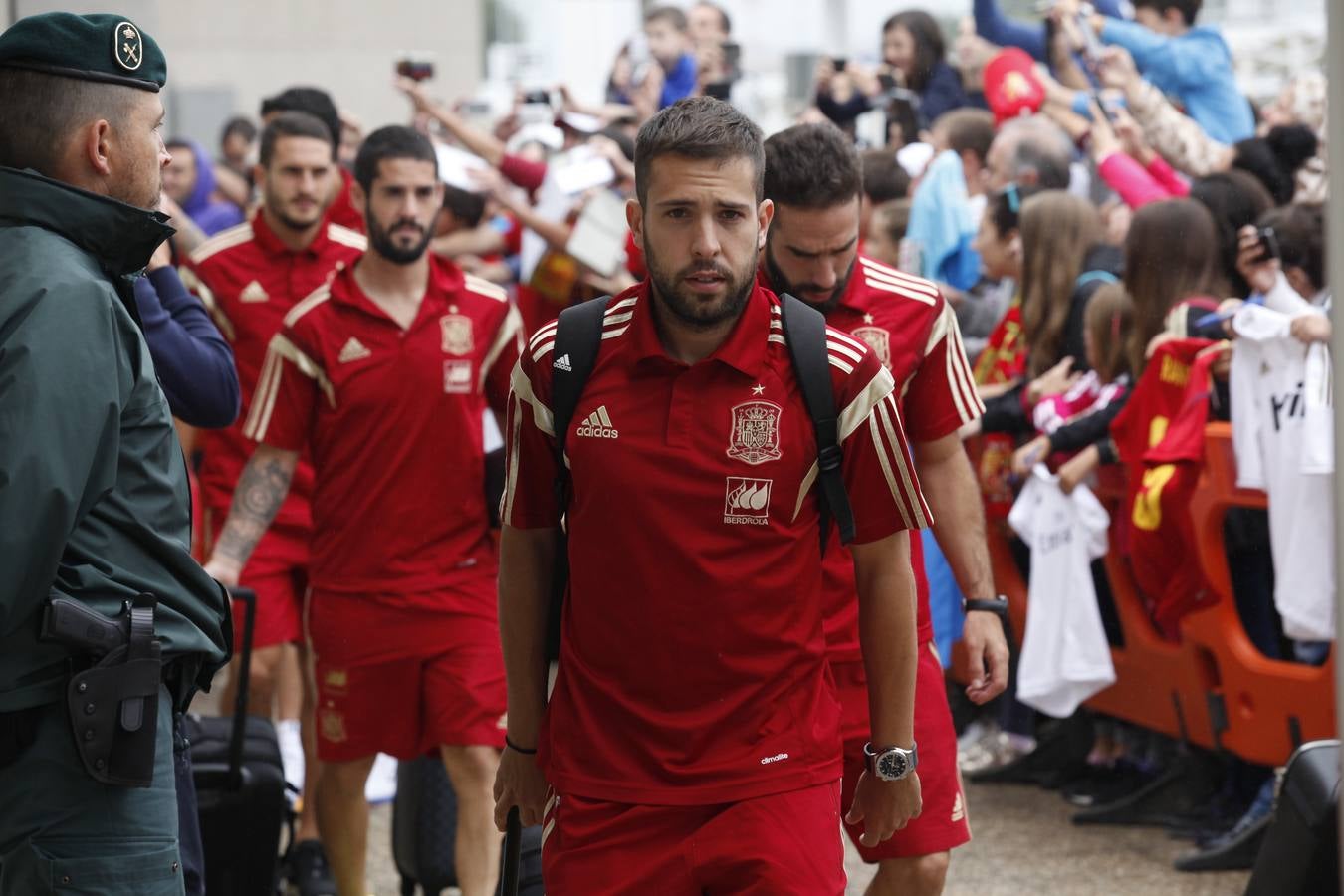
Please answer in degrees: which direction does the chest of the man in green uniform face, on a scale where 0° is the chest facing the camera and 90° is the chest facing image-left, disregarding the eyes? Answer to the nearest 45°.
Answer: approximately 270°

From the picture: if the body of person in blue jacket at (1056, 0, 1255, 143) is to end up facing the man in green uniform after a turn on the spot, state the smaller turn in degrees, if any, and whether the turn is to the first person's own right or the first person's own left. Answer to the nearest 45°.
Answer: approximately 90° to the first person's own left

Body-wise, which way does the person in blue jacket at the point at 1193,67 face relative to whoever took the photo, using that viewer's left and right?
facing to the left of the viewer

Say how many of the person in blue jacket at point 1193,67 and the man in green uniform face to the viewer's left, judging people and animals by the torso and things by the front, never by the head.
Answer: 1

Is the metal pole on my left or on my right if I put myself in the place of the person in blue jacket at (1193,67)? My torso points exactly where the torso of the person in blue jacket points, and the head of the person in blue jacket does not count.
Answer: on my left

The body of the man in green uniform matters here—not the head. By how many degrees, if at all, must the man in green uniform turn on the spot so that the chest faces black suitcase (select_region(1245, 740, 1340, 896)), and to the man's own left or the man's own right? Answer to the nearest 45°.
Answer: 0° — they already face it

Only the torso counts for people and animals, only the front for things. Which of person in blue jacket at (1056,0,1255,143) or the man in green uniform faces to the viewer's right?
the man in green uniform

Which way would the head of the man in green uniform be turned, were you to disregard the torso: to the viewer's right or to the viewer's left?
to the viewer's right

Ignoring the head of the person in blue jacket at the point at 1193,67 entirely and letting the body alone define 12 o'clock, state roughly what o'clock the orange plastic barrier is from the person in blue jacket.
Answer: The orange plastic barrier is roughly at 9 o'clock from the person in blue jacket.

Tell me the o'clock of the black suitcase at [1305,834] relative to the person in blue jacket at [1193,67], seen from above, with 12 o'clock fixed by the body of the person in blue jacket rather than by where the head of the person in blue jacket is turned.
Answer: The black suitcase is roughly at 9 o'clock from the person in blue jacket.

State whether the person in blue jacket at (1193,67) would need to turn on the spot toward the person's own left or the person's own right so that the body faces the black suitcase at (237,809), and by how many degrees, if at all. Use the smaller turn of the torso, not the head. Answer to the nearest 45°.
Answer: approximately 45° to the person's own left
